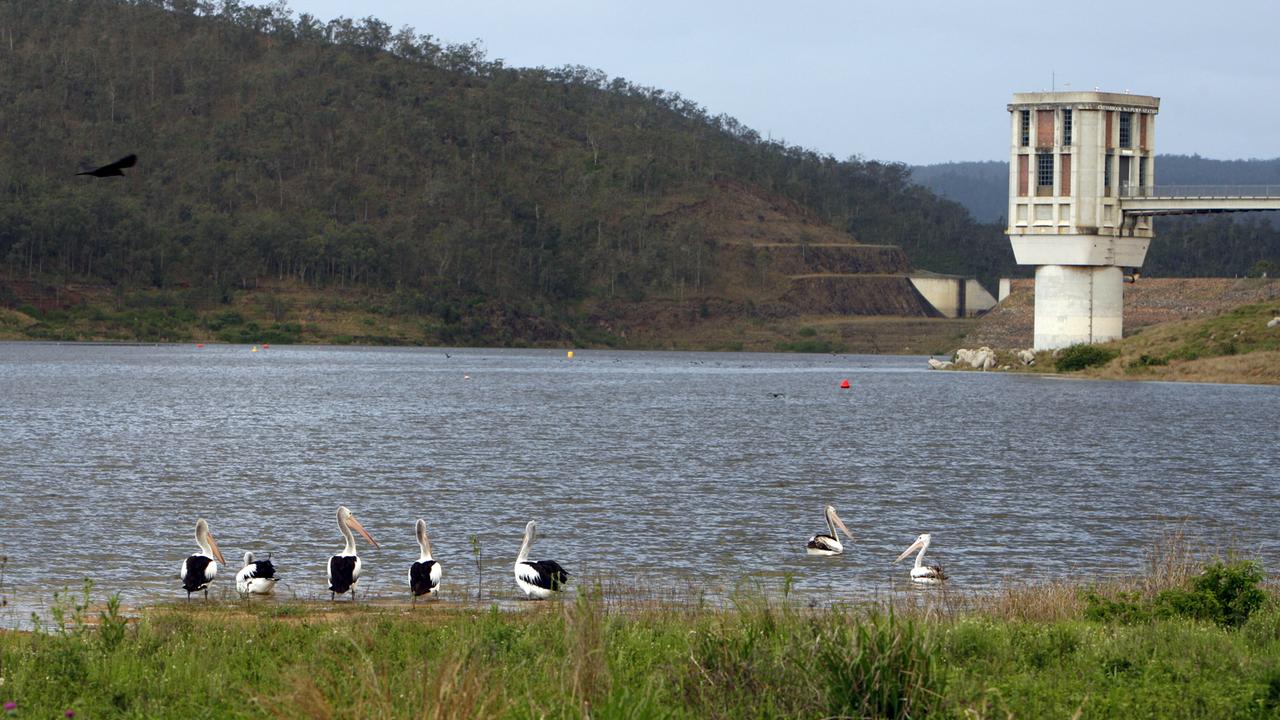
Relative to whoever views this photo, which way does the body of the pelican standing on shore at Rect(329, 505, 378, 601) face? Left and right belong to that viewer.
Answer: facing away from the viewer and to the right of the viewer

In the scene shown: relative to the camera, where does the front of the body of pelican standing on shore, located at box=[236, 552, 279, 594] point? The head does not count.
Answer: to the viewer's left

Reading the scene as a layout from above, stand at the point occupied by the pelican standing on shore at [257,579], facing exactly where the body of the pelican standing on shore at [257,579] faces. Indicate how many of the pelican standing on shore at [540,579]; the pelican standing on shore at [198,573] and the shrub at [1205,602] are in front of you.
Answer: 1

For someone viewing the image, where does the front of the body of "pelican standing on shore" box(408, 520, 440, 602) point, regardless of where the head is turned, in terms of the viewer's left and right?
facing away from the viewer

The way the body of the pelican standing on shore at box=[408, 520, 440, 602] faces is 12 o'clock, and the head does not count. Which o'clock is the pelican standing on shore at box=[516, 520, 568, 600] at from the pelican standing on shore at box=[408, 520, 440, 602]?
the pelican standing on shore at box=[516, 520, 568, 600] is roughly at 3 o'clock from the pelican standing on shore at box=[408, 520, 440, 602].

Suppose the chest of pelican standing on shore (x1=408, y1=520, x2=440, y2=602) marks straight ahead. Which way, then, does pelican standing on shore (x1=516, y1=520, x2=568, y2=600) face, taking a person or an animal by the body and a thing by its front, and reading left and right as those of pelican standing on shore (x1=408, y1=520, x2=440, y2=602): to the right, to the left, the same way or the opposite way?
to the left

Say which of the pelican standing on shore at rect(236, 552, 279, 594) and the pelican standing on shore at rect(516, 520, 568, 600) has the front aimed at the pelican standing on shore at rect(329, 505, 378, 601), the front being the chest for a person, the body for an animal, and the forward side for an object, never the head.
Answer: the pelican standing on shore at rect(516, 520, 568, 600)

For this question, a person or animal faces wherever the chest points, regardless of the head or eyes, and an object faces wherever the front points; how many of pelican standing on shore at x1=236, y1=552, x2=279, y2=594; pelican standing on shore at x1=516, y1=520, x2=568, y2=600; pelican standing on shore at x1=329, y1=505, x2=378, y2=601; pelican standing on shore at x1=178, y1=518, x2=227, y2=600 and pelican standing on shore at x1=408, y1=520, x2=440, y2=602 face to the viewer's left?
2

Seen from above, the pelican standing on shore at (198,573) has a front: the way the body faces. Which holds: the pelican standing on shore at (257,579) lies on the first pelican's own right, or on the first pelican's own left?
on the first pelican's own right

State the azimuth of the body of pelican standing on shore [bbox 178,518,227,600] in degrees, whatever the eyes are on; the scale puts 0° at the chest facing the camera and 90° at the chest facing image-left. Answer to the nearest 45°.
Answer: approximately 225°

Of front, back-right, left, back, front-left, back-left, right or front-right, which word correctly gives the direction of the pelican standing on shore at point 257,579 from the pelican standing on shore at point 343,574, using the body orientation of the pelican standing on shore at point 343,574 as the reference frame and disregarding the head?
back-left

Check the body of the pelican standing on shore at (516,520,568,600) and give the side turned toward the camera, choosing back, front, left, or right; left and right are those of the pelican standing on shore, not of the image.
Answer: left
